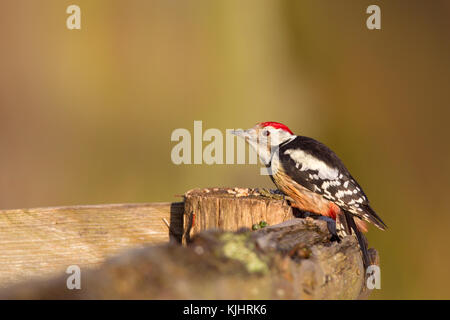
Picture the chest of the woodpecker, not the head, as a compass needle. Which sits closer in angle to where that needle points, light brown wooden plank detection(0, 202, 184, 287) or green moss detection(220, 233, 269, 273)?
the light brown wooden plank

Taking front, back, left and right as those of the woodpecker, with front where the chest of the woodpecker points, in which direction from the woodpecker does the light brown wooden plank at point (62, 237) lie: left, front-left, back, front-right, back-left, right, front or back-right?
front-left

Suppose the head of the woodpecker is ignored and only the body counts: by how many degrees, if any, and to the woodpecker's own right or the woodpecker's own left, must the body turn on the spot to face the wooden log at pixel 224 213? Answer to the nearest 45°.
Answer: approximately 45° to the woodpecker's own left

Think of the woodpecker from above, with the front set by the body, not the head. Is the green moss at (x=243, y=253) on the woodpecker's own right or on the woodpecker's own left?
on the woodpecker's own left

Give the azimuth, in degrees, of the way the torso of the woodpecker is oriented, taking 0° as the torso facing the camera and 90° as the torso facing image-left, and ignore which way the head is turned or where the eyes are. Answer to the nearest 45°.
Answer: approximately 90°
